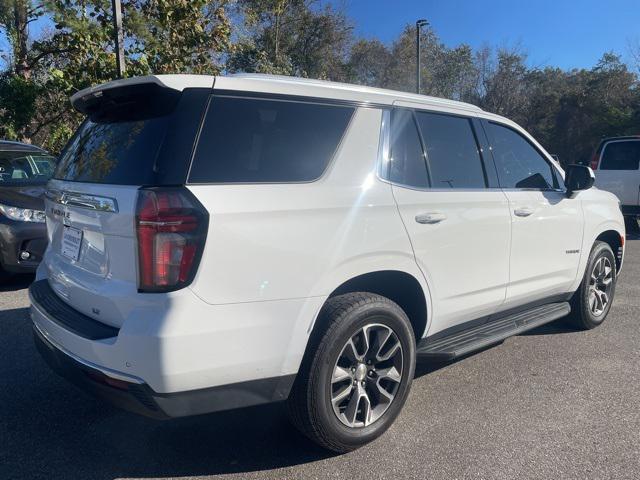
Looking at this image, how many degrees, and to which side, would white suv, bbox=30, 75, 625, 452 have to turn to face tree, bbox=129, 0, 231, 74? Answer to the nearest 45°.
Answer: approximately 45° to its left

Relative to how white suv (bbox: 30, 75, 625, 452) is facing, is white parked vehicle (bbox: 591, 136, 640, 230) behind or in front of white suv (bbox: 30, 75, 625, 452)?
in front

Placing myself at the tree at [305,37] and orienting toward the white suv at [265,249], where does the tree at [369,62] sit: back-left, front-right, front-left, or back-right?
back-left

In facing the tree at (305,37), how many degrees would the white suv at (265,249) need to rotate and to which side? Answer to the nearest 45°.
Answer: approximately 45° to its left

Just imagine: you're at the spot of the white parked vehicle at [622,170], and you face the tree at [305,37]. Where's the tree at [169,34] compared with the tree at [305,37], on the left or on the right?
left

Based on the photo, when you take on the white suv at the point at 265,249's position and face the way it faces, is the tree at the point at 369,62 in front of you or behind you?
in front

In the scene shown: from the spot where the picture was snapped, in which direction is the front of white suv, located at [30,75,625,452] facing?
facing away from the viewer and to the right of the viewer
